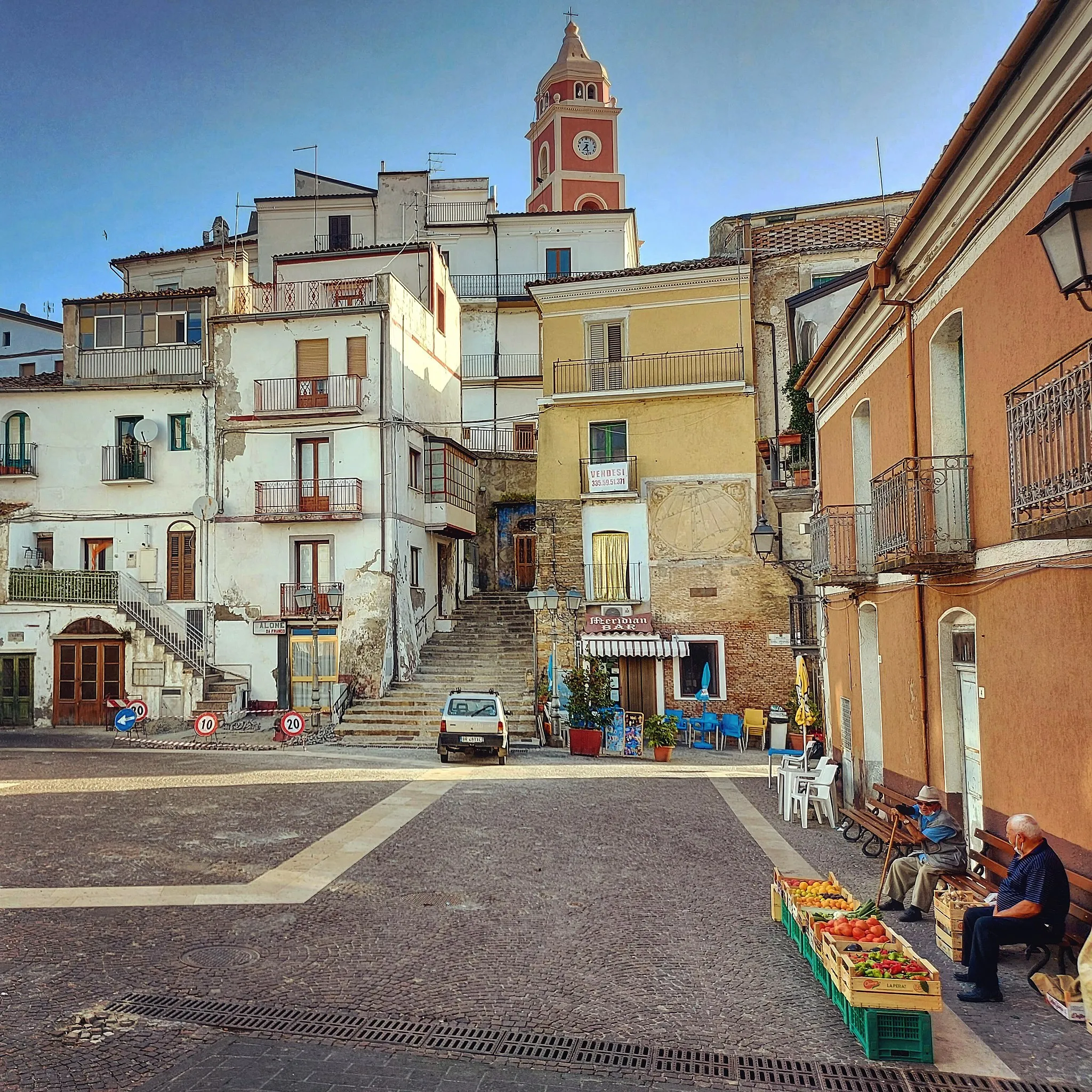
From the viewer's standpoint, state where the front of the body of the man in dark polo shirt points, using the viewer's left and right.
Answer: facing to the left of the viewer

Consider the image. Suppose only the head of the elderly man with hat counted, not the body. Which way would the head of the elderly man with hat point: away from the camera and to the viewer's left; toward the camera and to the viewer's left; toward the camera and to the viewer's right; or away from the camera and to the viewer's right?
toward the camera and to the viewer's left

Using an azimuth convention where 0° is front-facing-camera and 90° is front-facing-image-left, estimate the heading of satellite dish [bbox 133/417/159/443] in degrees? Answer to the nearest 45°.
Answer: approximately 0°

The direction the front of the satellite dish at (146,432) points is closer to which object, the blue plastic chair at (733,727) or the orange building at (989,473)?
the orange building

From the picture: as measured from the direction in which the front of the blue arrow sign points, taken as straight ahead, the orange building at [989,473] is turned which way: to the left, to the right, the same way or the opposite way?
to the right

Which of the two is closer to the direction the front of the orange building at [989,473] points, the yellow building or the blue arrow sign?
the blue arrow sign

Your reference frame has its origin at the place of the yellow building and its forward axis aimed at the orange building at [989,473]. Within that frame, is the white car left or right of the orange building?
right

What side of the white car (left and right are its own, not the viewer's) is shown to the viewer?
back

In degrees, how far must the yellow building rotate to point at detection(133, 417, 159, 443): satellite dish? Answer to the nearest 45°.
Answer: approximately 90° to its right

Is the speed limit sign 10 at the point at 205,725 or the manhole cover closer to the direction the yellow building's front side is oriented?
the manhole cover

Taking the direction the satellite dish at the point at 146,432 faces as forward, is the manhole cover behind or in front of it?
in front

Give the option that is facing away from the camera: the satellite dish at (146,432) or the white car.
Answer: the white car

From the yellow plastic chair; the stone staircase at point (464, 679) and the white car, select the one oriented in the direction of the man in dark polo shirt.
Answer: the stone staircase
